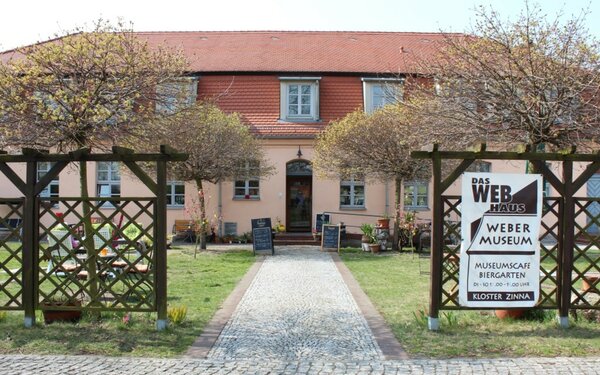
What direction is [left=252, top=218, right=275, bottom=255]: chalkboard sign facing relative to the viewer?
toward the camera

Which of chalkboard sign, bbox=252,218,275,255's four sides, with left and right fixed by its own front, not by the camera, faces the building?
back

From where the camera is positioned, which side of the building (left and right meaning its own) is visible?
front

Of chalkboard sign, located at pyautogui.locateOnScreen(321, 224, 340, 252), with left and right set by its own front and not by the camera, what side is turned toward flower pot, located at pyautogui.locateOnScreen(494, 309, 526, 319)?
front

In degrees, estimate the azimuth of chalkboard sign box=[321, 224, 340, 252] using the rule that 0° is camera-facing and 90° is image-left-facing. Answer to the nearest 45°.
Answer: approximately 0°

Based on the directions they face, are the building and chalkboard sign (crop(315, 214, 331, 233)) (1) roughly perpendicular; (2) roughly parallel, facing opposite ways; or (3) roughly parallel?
roughly parallel

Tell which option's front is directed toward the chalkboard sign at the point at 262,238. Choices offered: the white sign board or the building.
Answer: the building

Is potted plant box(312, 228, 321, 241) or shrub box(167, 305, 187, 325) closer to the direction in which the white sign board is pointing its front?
the shrub

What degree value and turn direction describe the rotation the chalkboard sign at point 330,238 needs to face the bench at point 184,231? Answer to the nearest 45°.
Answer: approximately 135° to its right

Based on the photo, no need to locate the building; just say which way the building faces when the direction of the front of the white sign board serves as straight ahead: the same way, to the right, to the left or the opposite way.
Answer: the same way

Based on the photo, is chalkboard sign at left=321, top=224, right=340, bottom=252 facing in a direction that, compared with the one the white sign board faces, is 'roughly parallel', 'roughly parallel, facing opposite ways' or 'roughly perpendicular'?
roughly parallel

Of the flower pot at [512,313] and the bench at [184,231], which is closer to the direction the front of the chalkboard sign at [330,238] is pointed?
the flower pot

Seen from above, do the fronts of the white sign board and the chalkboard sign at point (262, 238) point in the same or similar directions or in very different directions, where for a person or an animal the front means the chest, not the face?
same or similar directions

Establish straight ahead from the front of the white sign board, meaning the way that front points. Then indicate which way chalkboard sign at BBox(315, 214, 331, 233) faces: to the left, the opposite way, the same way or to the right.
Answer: the same way

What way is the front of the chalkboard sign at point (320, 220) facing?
toward the camera

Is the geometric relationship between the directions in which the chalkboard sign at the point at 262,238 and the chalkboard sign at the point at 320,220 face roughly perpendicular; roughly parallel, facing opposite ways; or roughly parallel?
roughly parallel

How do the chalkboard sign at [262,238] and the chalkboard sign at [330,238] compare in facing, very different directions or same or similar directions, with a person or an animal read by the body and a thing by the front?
same or similar directions
